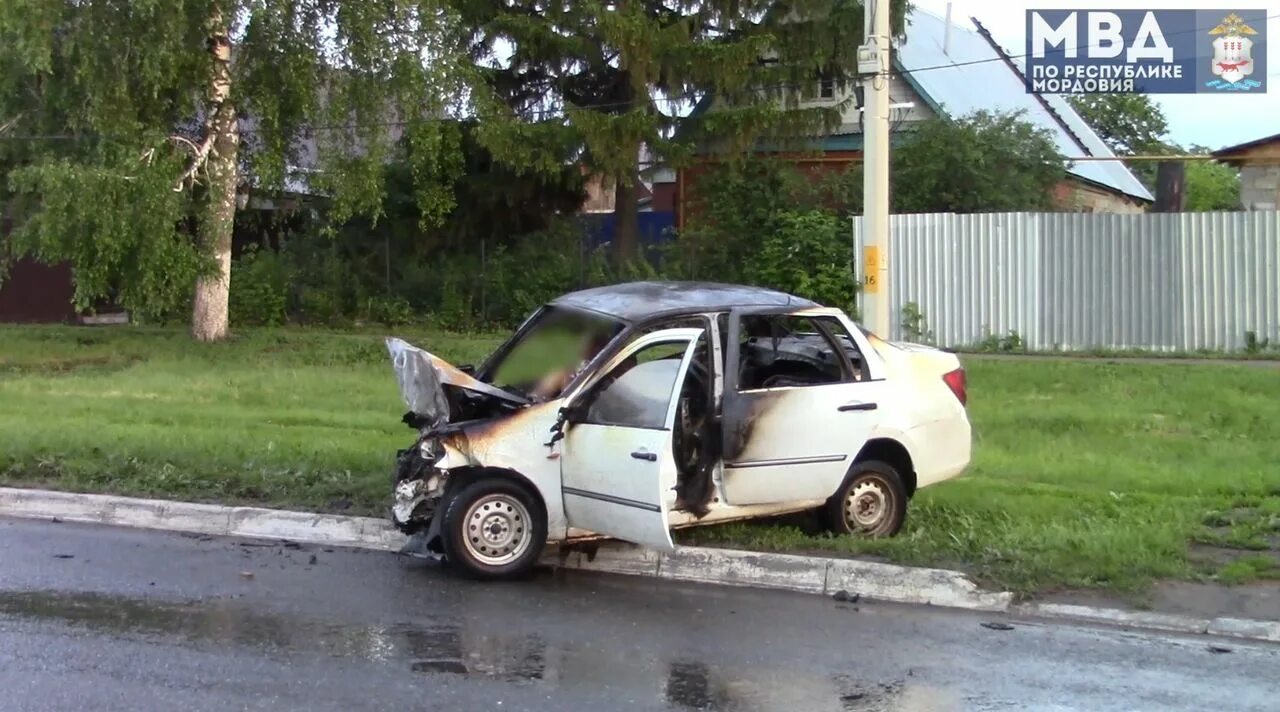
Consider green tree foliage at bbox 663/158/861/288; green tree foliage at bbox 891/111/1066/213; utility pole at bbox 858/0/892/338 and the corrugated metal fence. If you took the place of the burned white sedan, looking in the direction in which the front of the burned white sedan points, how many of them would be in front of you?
0

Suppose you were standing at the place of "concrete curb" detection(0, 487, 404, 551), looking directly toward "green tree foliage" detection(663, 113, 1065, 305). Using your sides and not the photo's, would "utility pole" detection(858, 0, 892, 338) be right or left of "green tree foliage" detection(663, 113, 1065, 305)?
right

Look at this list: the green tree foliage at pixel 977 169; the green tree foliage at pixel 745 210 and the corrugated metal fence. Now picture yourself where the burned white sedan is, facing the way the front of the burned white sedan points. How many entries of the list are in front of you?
0

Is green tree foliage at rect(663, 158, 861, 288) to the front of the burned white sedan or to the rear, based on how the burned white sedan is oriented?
to the rear

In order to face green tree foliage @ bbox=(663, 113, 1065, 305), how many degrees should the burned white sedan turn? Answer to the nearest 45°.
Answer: approximately 135° to its right

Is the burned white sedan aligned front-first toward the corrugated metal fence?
no

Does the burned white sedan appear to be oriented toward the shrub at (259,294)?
no

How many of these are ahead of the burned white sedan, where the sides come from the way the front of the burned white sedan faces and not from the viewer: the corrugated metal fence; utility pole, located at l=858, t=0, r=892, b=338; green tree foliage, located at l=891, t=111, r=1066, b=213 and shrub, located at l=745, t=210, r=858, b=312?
0

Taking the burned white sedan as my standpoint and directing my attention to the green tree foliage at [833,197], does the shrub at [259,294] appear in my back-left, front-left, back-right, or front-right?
front-left

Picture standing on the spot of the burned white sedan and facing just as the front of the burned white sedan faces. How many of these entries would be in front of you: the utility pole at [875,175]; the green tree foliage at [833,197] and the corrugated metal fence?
0

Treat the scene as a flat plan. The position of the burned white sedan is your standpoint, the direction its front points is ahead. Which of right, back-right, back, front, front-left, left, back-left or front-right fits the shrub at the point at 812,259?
back-right

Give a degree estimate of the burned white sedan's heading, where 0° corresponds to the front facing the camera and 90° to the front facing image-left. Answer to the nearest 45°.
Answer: approximately 45°

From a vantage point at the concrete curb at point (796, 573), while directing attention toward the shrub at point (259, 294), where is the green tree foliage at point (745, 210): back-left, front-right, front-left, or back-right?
front-right

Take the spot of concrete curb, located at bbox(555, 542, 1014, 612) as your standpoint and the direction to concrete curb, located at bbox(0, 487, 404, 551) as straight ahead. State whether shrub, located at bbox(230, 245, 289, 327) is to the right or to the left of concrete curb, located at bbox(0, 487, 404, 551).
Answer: right
